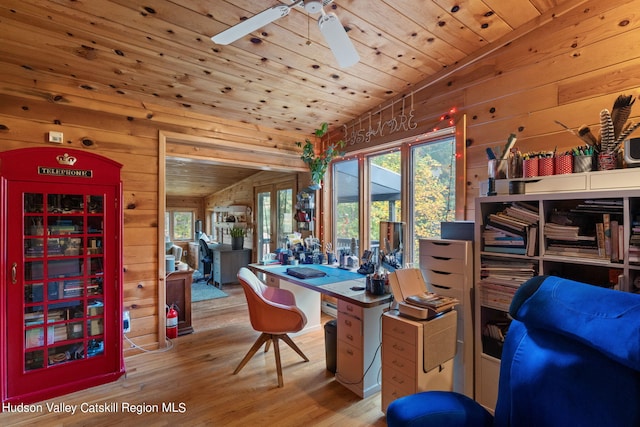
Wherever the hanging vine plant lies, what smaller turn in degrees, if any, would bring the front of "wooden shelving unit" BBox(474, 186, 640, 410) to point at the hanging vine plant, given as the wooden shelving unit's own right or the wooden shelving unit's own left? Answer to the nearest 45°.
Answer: approximately 45° to the wooden shelving unit's own right

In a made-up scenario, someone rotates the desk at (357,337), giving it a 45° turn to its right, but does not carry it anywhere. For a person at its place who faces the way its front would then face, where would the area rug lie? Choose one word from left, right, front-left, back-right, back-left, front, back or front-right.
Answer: front-right

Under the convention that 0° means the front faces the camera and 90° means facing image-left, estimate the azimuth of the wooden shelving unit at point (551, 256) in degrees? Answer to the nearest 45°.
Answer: approximately 45°

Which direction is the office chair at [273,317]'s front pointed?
to the viewer's right

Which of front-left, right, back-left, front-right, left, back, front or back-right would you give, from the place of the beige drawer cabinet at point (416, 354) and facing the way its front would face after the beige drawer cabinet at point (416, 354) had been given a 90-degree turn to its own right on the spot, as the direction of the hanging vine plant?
front

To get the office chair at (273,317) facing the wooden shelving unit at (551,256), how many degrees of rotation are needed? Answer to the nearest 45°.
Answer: approximately 45° to its right

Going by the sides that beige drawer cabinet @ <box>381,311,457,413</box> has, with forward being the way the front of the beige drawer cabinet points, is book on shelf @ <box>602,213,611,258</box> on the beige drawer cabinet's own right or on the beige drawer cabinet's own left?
on the beige drawer cabinet's own left
